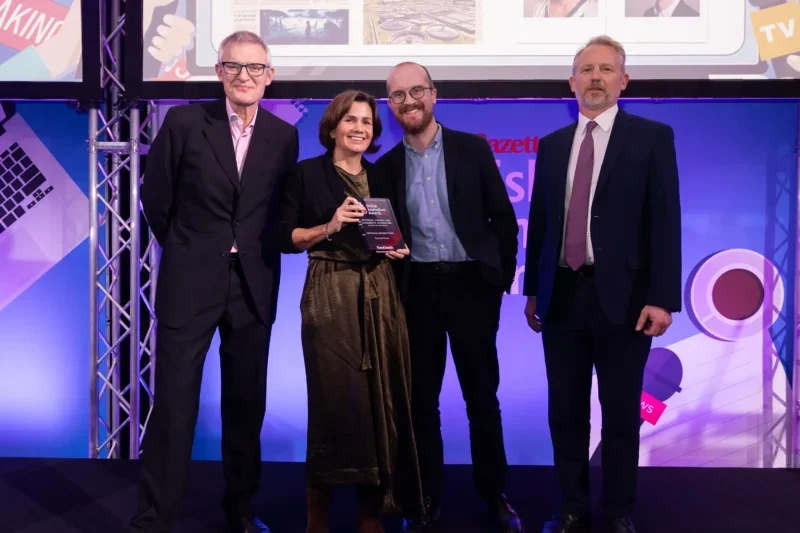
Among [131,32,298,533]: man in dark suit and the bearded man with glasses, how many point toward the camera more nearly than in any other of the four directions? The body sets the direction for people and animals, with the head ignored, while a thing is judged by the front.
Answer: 2

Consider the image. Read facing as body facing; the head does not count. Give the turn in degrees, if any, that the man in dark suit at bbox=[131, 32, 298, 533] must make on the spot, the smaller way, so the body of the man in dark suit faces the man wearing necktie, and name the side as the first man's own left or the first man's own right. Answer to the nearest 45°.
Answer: approximately 90° to the first man's own left

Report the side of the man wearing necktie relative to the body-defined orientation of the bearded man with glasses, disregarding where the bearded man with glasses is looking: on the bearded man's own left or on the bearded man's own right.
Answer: on the bearded man's own left

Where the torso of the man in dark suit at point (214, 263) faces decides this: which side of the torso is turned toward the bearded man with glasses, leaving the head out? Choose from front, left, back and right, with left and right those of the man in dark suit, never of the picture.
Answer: left

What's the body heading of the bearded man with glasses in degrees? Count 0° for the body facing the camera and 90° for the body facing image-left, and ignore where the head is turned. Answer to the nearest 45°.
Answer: approximately 0°

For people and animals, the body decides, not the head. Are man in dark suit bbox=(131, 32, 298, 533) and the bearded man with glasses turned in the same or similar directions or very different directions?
same or similar directions

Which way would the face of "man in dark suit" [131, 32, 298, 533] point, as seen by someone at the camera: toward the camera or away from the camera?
toward the camera

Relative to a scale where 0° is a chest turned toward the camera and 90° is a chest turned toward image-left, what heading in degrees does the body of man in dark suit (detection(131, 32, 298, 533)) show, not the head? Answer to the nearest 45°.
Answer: approximately 0°
